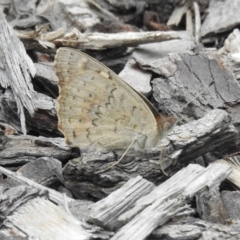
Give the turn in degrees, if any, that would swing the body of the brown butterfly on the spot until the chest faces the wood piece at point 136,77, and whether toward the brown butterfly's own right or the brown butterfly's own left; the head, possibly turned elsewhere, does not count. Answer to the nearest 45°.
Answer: approximately 90° to the brown butterfly's own left

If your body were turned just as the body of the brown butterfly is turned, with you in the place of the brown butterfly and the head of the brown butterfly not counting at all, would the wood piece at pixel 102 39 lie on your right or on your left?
on your left

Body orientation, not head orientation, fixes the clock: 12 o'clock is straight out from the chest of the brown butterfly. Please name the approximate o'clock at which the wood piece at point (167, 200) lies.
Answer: The wood piece is roughly at 2 o'clock from the brown butterfly.

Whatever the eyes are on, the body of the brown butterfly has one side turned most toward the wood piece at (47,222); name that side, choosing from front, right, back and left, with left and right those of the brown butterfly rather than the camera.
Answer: right

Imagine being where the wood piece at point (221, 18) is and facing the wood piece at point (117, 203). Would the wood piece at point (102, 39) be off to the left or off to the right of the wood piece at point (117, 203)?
right

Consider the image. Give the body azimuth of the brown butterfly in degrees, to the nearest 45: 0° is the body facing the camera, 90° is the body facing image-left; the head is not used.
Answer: approximately 270°

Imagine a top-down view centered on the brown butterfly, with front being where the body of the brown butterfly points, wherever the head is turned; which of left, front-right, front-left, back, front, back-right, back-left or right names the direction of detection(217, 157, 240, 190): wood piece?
front

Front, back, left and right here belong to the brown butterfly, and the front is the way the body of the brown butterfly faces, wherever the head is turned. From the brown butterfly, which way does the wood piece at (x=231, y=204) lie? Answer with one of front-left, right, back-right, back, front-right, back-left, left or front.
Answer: front-right

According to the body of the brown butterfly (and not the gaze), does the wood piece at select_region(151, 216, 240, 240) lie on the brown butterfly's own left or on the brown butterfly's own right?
on the brown butterfly's own right

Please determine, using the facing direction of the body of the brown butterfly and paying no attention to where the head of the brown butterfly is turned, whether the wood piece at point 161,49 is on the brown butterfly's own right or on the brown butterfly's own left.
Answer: on the brown butterfly's own left

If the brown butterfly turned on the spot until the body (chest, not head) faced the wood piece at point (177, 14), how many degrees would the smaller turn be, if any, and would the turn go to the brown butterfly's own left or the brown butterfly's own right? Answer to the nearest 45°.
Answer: approximately 90° to the brown butterfly's own left
